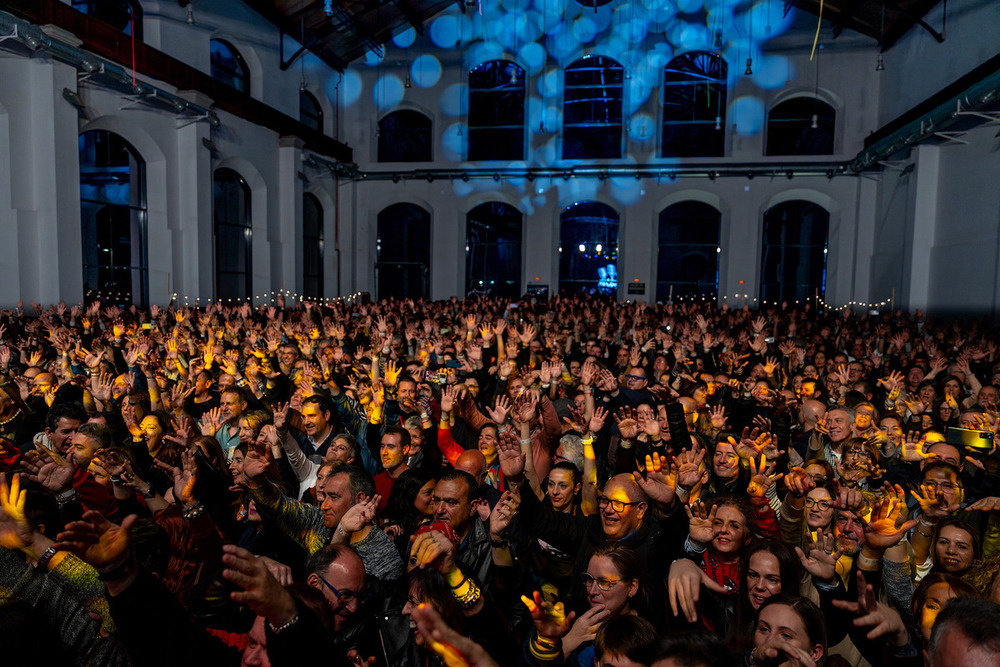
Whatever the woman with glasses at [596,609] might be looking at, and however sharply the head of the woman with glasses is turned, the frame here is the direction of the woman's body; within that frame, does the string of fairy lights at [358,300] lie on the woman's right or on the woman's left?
on the woman's right

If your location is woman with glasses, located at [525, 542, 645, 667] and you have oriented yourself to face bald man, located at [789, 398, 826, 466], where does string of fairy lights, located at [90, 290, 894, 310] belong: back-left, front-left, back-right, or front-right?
front-left

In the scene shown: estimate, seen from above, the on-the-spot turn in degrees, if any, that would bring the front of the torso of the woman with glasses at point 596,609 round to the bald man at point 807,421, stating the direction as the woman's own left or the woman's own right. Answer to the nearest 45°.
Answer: approximately 180°

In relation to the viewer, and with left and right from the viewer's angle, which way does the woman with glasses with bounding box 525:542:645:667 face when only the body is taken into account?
facing the viewer and to the left of the viewer
